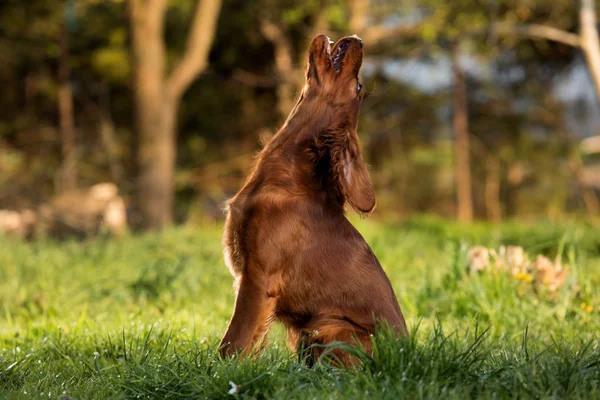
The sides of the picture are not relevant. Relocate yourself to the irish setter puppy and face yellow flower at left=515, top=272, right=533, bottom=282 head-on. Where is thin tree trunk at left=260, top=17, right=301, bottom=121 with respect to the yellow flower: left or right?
left
